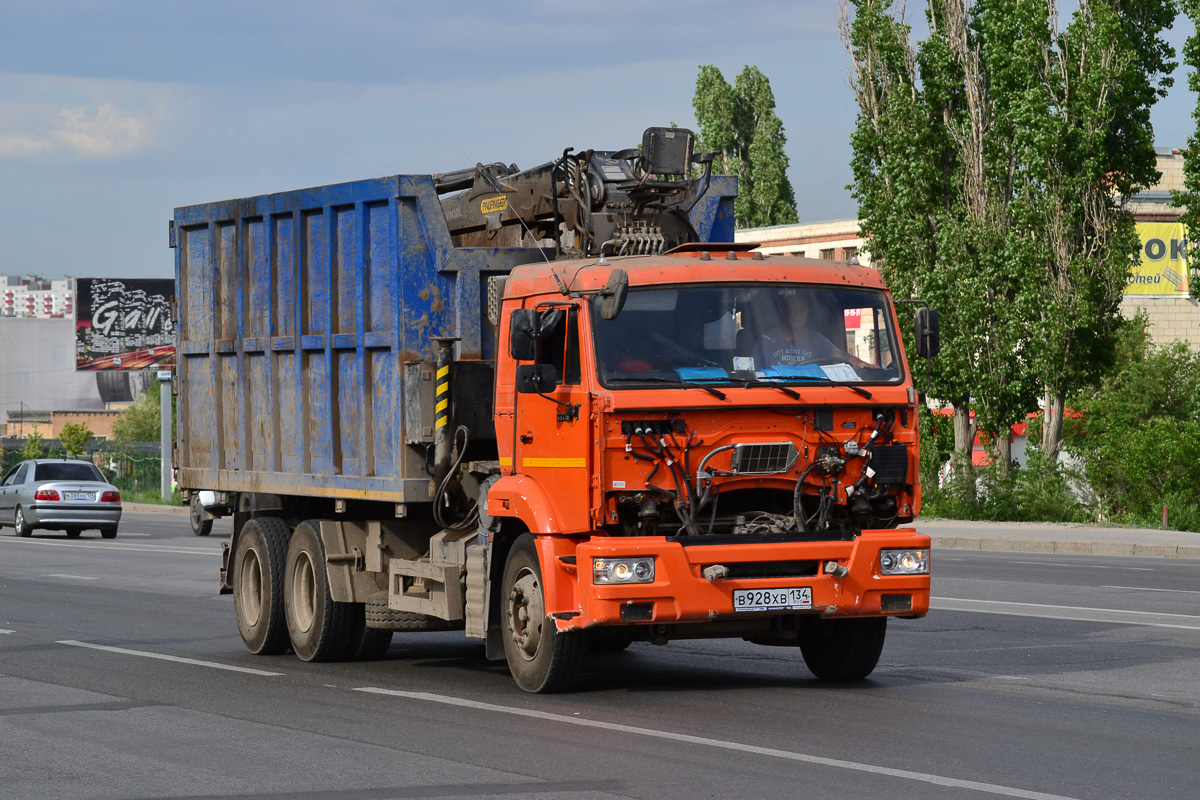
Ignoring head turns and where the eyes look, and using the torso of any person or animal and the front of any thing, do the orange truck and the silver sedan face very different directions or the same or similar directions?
very different directions

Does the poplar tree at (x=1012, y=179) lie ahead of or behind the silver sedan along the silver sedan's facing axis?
behind

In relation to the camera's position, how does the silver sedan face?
facing away from the viewer and to the left of the viewer

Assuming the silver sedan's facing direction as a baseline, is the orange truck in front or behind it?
behind

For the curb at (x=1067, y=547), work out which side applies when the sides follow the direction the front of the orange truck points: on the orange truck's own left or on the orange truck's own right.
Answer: on the orange truck's own left

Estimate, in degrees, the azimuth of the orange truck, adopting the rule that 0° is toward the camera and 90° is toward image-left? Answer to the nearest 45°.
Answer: approximately 315°
